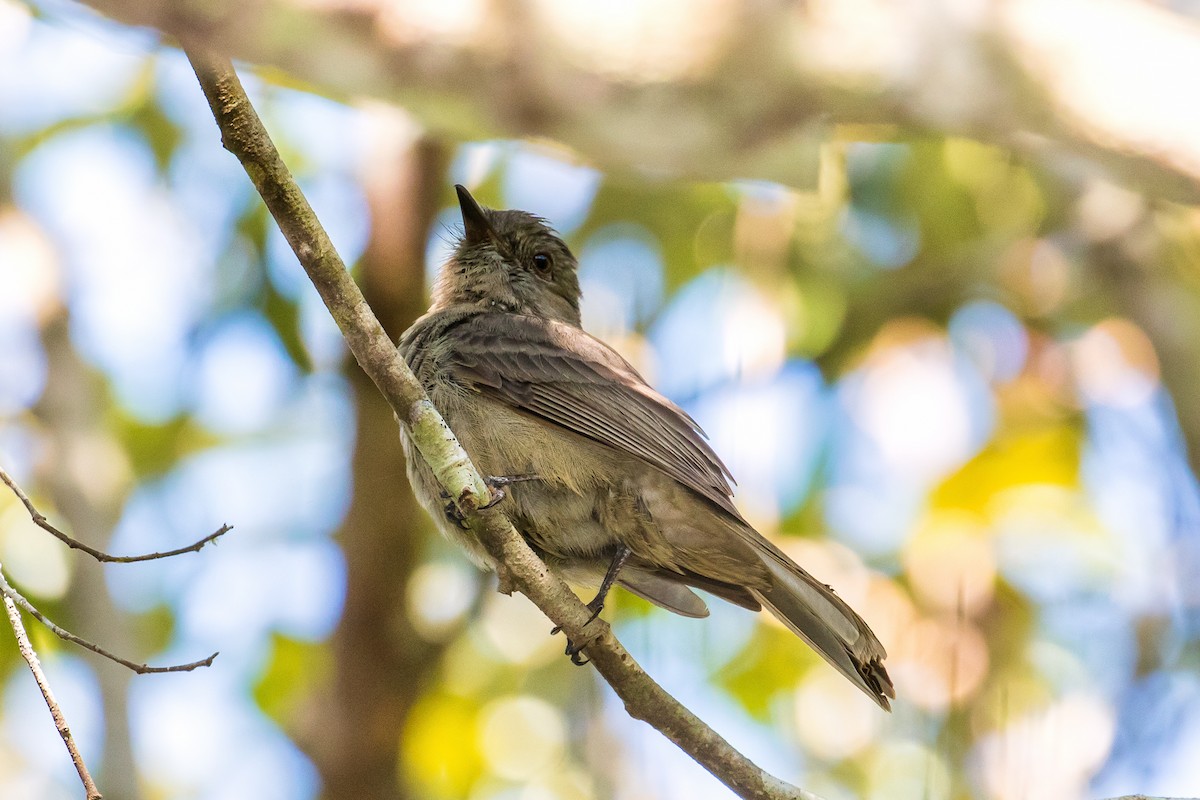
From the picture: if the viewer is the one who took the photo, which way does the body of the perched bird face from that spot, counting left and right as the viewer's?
facing to the left of the viewer

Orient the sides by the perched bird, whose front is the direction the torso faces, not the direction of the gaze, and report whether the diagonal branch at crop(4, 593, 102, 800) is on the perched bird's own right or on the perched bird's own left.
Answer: on the perched bird's own left

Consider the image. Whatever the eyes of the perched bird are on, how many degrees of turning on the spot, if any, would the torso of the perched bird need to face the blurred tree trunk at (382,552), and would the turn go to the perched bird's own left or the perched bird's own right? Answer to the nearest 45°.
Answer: approximately 45° to the perched bird's own right

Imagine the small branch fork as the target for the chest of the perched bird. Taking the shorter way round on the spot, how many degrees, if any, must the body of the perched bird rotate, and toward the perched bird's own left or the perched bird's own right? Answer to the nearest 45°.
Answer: approximately 45° to the perched bird's own left

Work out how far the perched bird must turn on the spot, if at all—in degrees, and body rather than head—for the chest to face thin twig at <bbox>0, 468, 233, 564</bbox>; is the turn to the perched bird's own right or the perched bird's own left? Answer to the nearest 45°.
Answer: approximately 45° to the perched bird's own left
